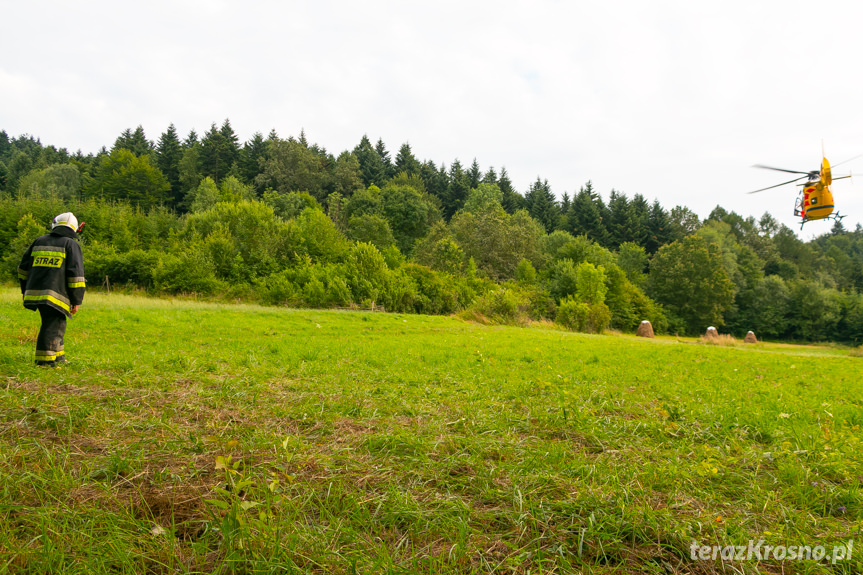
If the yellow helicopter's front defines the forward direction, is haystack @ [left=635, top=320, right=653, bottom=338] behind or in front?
in front

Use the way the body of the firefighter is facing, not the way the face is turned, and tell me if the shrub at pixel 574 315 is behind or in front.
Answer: in front

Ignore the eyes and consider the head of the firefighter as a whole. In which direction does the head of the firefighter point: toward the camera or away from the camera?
away from the camera

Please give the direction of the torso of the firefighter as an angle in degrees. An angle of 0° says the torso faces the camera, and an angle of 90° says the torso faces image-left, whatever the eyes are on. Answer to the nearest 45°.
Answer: approximately 225°
